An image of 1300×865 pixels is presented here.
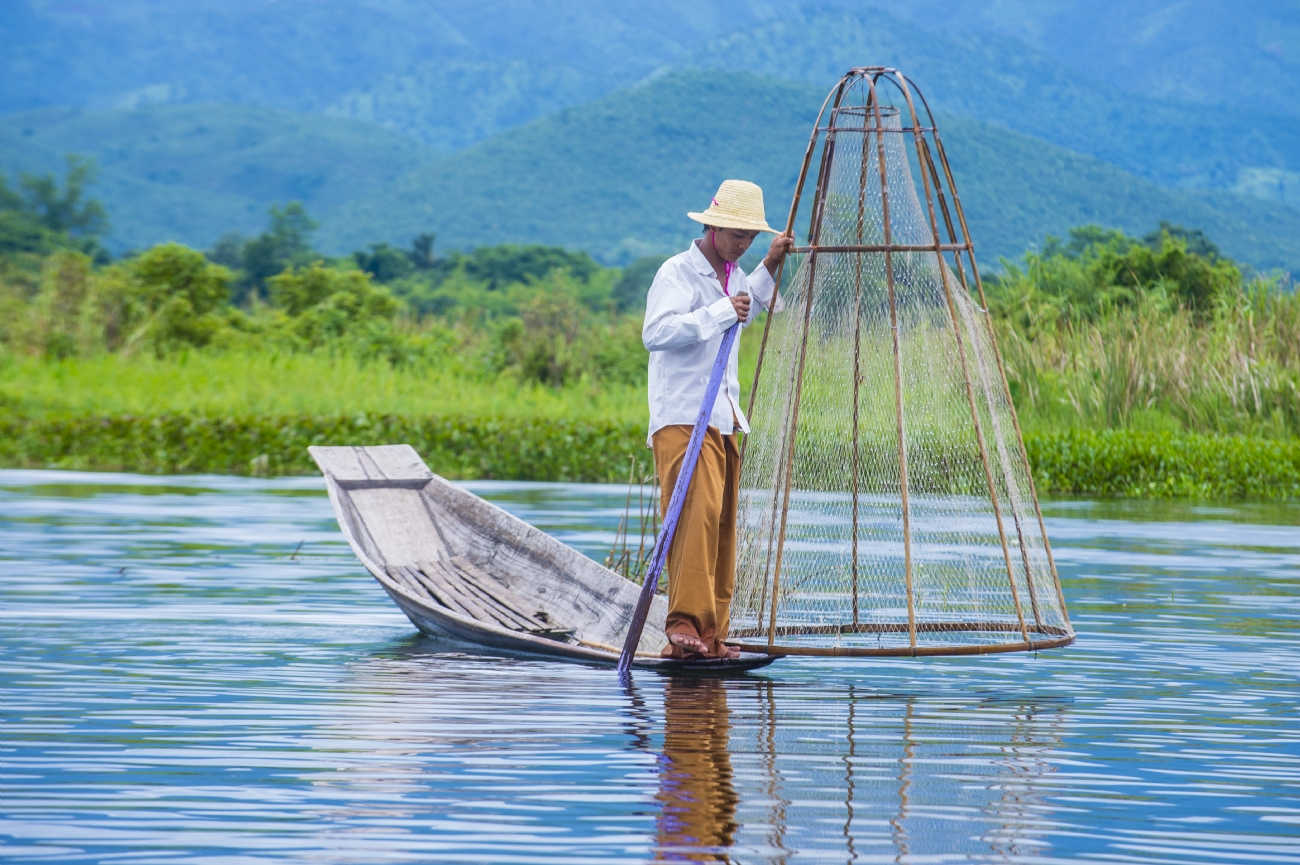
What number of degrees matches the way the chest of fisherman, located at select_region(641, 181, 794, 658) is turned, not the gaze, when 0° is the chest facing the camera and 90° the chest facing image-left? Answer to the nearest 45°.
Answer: approximately 315°
